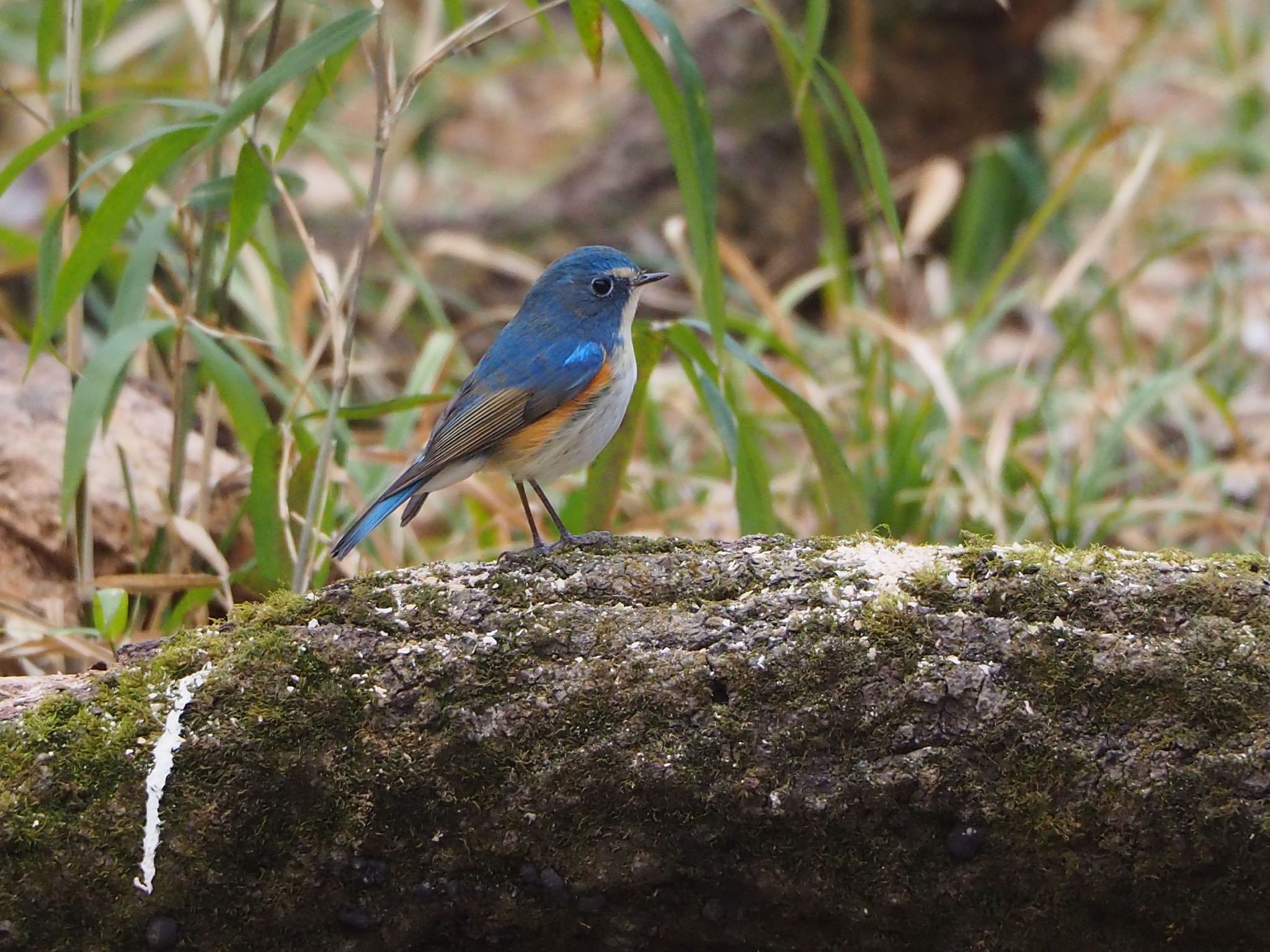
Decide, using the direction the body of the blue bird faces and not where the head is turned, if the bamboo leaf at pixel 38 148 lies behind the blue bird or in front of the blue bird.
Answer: behind

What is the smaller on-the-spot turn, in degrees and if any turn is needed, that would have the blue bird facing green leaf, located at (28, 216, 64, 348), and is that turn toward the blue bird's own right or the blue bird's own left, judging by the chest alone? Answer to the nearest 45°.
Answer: approximately 180°

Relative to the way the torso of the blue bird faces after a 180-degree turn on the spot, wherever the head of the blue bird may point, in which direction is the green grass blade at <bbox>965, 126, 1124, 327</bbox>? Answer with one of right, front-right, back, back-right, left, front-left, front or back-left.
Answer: back-right

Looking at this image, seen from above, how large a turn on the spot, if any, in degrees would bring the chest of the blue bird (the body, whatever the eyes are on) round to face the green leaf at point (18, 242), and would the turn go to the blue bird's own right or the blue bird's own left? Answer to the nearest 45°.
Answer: approximately 135° to the blue bird's own left

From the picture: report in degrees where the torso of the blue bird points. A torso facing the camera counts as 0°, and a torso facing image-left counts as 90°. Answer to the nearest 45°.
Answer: approximately 270°

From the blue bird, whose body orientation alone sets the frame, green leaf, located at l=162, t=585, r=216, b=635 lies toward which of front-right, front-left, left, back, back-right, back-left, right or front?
back
